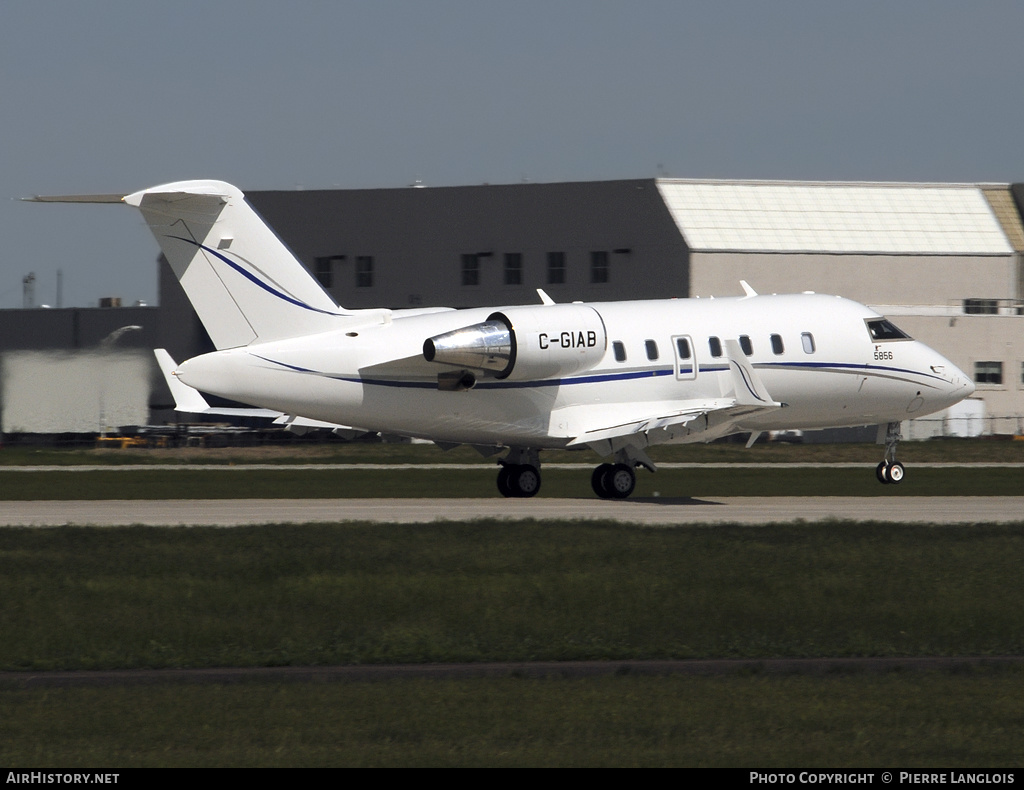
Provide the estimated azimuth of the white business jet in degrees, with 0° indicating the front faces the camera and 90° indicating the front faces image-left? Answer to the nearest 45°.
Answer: approximately 225°
